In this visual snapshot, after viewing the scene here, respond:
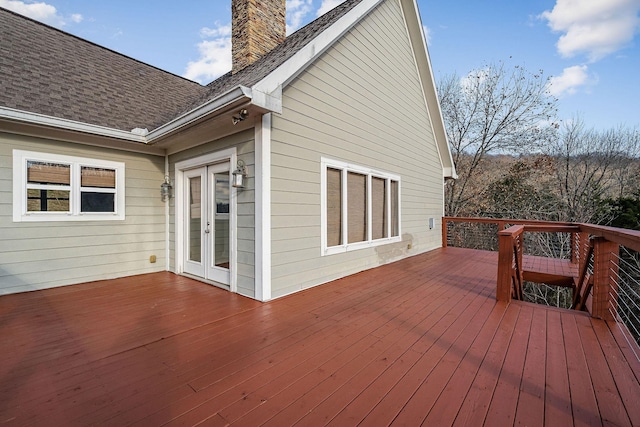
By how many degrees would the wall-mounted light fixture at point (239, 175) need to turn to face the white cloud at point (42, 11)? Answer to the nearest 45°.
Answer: approximately 90° to its right

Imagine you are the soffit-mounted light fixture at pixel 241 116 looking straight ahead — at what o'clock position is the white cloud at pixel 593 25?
The white cloud is roughly at 7 o'clock from the soffit-mounted light fixture.

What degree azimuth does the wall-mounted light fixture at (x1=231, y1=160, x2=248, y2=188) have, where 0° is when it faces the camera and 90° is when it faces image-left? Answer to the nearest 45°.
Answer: approximately 45°

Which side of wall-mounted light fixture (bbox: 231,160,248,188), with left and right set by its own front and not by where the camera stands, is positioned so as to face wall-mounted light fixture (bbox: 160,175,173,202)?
right

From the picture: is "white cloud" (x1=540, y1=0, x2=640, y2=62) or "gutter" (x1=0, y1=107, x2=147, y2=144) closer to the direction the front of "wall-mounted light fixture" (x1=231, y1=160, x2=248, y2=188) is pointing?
the gutter

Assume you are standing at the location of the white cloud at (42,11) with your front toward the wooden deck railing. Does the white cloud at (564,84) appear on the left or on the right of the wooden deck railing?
left

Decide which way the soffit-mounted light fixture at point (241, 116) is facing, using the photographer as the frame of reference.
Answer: facing the viewer and to the left of the viewer

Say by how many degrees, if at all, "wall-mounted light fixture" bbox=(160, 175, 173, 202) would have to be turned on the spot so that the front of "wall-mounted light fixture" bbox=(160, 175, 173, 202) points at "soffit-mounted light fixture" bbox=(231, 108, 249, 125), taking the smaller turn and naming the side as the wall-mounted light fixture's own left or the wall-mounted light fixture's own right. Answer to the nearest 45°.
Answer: approximately 45° to the wall-mounted light fixture's own left

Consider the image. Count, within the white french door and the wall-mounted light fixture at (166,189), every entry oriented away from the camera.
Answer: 0
